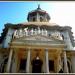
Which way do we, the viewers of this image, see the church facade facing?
facing the viewer
